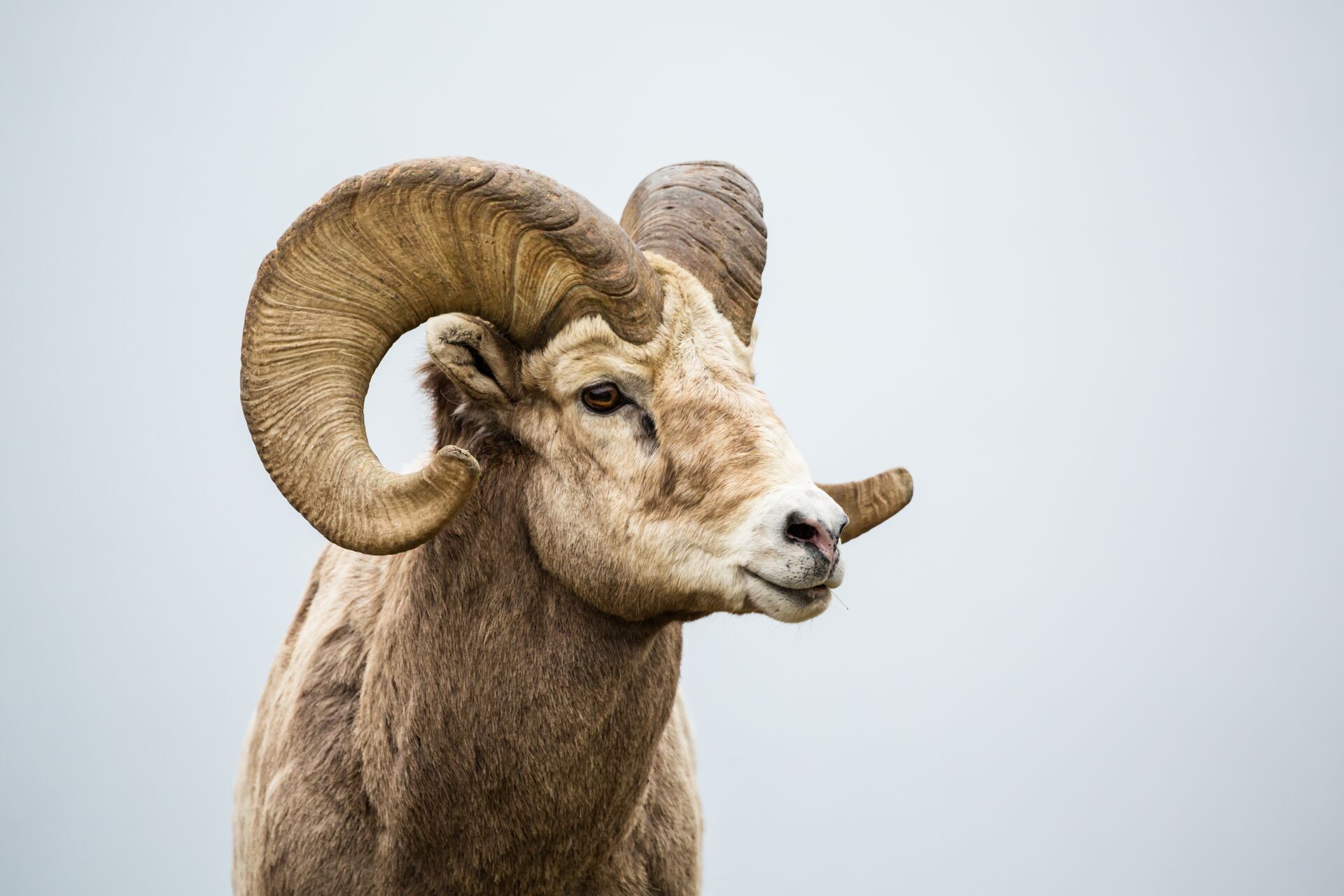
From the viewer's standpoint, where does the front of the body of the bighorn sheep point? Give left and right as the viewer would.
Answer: facing the viewer and to the right of the viewer
